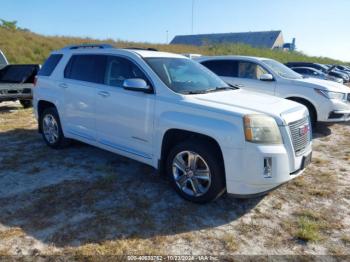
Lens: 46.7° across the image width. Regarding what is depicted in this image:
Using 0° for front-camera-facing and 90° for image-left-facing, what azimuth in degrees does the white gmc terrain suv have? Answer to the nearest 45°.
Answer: approximately 315°

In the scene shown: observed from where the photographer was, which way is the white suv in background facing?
facing the viewer and to the right of the viewer

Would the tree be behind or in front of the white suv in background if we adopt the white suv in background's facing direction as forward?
behind

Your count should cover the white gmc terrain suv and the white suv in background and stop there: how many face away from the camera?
0

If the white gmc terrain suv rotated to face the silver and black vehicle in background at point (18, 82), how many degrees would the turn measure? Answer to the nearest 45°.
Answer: approximately 180°

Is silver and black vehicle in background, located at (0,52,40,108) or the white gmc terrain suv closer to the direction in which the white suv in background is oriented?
the white gmc terrain suv

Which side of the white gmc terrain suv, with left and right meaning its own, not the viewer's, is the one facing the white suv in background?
left

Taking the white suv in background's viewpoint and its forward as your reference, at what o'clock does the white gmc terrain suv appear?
The white gmc terrain suv is roughly at 2 o'clock from the white suv in background.

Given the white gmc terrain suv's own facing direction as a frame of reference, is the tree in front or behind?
behind

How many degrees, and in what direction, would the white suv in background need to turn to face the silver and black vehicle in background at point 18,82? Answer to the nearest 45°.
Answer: approximately 135° to its right
